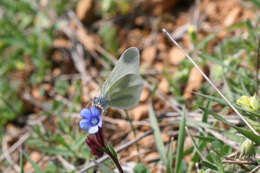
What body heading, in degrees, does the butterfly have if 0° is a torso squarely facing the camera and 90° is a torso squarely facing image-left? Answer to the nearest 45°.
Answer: approximately 90°

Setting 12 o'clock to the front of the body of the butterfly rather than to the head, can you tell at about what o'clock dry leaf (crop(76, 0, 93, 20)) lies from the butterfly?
The dry leaf is roughly at 3 o'clock from the butterfly.

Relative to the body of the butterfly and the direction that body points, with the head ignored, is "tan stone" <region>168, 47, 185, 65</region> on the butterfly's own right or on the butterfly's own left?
on the butterfly's own right

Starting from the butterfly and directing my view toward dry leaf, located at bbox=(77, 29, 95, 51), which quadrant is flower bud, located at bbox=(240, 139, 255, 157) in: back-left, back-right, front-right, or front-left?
back-right

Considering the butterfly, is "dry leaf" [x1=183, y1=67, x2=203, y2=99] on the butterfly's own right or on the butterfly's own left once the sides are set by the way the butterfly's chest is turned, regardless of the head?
on the butterfly's own right

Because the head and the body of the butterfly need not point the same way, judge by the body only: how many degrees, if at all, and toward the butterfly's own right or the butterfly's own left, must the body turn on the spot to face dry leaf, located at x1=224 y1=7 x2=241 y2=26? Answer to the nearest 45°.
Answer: approximately 135° to the butterfly's own right

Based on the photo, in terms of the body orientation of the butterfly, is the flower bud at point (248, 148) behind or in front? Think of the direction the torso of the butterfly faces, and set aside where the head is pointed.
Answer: behind

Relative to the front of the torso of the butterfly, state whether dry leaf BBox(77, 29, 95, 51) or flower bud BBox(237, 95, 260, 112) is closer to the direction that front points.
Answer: the dry leaf

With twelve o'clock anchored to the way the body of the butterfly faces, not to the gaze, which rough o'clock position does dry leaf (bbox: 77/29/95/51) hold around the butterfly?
The dry leaf is roughly at 3 o'clock from the butterfly.

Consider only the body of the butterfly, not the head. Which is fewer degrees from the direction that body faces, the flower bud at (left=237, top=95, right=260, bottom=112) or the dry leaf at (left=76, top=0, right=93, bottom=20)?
the dry leaf

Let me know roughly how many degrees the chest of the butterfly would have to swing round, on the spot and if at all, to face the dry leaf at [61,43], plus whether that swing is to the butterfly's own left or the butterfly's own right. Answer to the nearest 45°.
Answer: approximately 90° to the butterfly's own right
